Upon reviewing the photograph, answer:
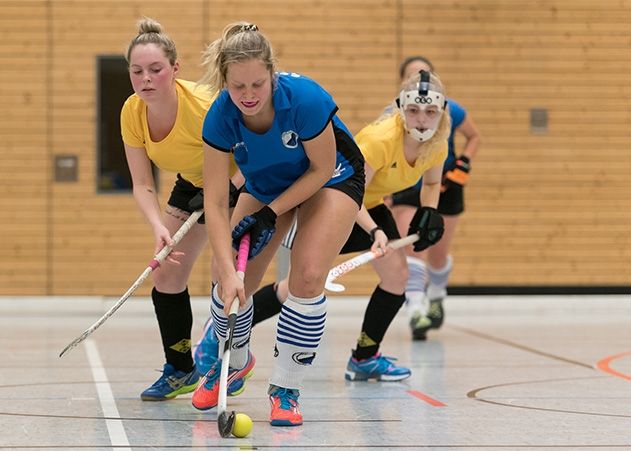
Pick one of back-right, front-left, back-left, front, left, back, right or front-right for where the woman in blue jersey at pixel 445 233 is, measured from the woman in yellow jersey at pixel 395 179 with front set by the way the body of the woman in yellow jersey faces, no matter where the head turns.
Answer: back-left

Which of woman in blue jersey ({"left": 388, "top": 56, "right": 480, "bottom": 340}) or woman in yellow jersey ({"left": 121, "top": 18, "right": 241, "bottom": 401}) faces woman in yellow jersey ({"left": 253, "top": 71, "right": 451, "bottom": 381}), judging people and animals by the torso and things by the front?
the woman in blue jersey

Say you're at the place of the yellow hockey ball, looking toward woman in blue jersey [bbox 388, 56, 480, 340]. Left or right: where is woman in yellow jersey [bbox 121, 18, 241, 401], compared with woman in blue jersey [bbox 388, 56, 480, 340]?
left

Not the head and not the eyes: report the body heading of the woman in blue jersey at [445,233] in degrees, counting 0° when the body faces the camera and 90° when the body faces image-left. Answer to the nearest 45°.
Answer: approximately 0°

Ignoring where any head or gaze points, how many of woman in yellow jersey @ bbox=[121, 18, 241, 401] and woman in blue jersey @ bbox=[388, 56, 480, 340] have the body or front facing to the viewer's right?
0

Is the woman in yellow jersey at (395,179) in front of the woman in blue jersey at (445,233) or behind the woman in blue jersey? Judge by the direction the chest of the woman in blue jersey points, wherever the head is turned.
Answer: in front

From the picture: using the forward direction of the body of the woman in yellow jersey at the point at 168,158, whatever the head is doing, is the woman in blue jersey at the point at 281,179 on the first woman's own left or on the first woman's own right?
on the first woman's own left

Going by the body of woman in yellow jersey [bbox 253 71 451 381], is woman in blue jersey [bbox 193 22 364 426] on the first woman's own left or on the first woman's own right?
on the first woman's own right

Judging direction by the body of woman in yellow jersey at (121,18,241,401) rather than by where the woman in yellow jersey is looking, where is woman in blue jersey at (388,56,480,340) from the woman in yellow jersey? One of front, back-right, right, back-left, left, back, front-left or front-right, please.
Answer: back

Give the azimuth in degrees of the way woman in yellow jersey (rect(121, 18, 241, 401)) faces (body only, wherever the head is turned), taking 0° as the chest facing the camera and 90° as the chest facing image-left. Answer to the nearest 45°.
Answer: approximately 45°

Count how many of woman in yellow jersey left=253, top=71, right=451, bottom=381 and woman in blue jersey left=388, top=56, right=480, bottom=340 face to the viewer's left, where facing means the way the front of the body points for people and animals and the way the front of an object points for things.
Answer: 0
